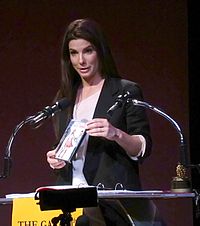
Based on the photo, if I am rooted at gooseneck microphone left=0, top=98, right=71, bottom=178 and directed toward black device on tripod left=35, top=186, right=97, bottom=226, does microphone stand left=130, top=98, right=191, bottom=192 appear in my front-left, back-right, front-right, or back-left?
front-left

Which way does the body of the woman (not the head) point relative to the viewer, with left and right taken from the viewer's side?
facing the viewer and to the left of the viewer

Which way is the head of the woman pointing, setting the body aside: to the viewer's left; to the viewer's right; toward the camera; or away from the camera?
toward the camera
